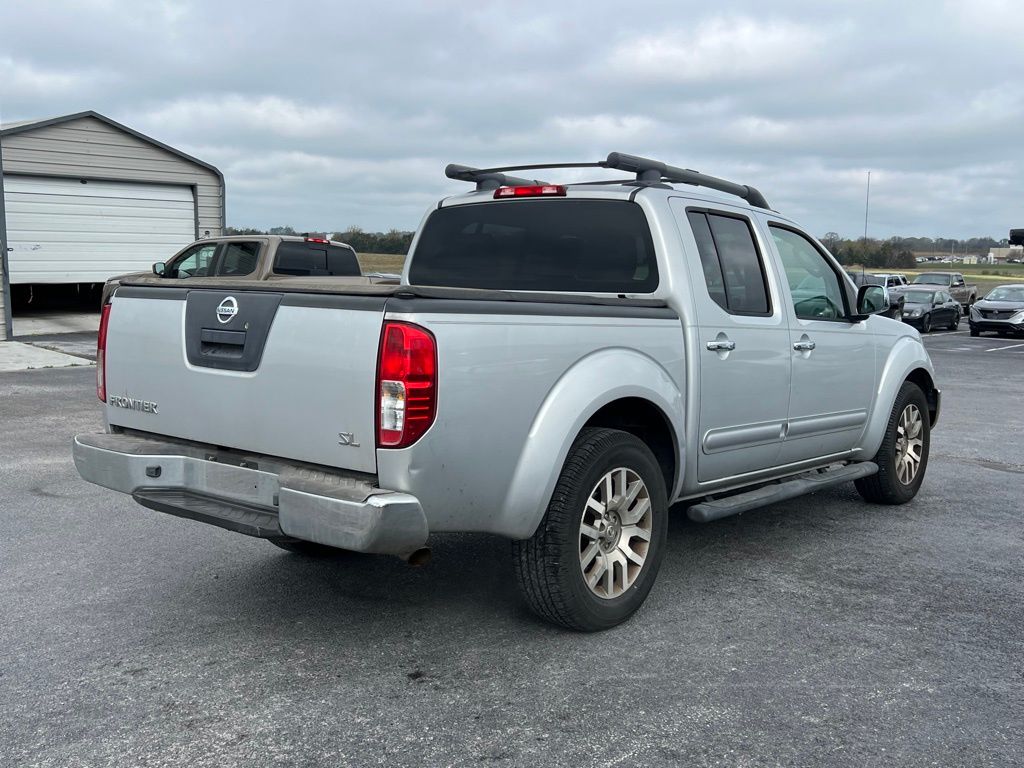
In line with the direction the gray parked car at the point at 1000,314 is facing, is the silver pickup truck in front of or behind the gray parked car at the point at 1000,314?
in front

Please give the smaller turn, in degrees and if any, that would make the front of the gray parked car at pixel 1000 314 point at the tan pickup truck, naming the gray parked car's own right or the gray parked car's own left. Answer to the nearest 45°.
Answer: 0° — it already faces it

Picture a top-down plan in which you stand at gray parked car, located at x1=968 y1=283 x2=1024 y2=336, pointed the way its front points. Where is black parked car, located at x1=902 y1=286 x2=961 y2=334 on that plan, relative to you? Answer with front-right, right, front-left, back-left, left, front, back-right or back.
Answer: right

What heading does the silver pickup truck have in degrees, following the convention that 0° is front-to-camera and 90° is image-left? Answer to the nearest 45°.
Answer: approximately 225°

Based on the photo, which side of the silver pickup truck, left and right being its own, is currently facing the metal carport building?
left

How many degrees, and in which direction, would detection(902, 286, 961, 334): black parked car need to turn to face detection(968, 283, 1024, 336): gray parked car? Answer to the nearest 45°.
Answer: approximately 90° to its left

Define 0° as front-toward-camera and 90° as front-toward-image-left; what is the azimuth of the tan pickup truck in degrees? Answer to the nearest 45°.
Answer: approximately 135°

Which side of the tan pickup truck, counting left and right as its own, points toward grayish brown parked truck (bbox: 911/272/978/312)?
right

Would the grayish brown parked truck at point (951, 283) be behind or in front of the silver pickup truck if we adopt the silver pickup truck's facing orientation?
in front

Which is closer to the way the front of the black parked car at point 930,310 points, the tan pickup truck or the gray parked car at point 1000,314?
the tan pickup truck

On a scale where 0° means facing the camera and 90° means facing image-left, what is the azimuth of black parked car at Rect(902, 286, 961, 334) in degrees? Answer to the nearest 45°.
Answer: approximately 45°

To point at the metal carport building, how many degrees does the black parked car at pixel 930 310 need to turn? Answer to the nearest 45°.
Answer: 0° — it already faces it

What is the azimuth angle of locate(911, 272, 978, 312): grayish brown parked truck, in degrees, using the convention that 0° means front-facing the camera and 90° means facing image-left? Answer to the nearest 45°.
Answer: approximately 45°

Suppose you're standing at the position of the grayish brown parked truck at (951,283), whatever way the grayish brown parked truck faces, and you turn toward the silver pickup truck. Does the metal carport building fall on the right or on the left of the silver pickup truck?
right

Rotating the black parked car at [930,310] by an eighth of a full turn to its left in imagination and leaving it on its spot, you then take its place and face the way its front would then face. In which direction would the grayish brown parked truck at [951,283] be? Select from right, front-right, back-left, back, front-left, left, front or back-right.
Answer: back

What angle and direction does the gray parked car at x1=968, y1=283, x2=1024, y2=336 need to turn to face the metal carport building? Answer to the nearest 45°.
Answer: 0° — it already faces it

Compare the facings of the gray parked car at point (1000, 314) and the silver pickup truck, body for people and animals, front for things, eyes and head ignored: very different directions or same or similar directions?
very different directions

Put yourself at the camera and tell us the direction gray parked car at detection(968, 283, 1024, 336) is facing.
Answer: facing the viewer and to the left of the viewer

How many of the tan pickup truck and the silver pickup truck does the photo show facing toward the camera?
0
